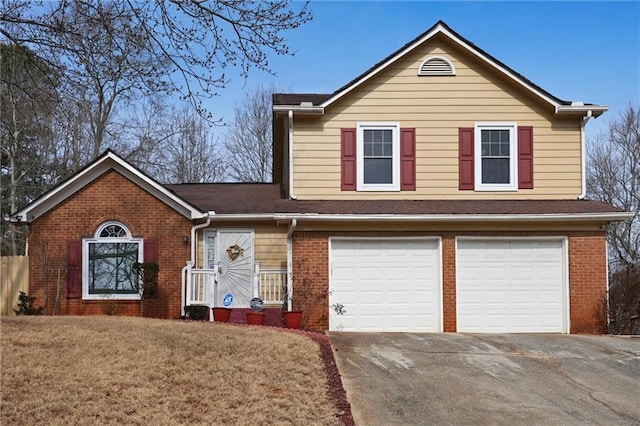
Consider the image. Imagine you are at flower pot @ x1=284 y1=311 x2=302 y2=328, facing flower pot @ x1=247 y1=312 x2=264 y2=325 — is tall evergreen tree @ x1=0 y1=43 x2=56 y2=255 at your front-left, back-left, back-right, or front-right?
front-right

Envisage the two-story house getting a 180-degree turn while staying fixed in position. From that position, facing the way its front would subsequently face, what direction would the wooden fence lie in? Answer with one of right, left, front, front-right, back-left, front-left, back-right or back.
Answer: left

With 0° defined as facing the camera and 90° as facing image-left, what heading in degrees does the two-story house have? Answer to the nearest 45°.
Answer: approximately 0°

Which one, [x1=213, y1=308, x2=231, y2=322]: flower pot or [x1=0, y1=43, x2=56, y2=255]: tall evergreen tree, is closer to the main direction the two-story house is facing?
the flower pot

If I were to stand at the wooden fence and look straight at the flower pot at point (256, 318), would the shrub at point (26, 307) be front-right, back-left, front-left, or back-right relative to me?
front-right

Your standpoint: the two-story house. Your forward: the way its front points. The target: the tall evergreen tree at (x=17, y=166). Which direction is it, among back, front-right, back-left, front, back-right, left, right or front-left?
back-right

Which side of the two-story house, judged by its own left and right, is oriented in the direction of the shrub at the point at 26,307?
right

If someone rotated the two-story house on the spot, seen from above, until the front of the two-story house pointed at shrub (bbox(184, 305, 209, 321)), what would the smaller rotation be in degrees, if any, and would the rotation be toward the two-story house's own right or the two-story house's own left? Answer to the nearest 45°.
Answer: approximately 90° to the two-story house's own right

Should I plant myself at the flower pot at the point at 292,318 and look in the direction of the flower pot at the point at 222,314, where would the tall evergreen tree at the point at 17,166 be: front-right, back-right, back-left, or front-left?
front-right

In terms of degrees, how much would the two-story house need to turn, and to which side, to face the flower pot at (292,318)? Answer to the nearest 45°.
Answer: approximately 45° to its right

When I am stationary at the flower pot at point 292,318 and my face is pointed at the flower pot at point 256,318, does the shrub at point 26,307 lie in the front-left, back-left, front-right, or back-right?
front-right

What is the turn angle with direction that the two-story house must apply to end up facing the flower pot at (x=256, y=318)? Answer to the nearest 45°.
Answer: approximately 45° to its right
